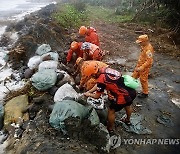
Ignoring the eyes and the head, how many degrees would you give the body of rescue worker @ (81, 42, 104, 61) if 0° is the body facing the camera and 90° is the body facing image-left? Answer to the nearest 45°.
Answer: approximately 90°

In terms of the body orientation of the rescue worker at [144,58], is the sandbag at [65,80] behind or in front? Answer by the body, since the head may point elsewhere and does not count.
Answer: in front

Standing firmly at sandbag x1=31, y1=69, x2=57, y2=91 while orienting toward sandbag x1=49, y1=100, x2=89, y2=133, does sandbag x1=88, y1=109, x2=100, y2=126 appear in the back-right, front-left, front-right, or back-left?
front-left

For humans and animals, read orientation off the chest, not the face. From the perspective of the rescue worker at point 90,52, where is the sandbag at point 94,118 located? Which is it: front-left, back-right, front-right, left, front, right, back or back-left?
left

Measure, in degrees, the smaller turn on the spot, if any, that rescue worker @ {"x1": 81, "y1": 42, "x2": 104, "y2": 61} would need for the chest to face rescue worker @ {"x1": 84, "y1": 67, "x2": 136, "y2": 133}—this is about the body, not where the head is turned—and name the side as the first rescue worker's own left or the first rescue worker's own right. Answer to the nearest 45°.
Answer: approximately 90° to the first rescue worker's own left

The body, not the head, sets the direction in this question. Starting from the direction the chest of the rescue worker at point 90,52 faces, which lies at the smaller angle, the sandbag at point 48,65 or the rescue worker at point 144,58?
the sandbag

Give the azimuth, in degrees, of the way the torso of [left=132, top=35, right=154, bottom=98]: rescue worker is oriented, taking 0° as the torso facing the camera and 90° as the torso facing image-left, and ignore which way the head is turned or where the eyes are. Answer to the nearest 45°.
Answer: approximately 90°

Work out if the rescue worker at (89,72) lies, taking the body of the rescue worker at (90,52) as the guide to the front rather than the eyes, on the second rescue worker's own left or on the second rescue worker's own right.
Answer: on the second rescue worker's own left

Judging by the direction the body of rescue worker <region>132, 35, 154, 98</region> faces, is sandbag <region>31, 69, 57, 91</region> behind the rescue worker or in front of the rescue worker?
in front

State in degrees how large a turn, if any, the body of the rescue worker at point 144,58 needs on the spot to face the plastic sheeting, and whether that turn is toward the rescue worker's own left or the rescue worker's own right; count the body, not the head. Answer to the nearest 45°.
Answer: approximately 90° to the rescue worker's own left
